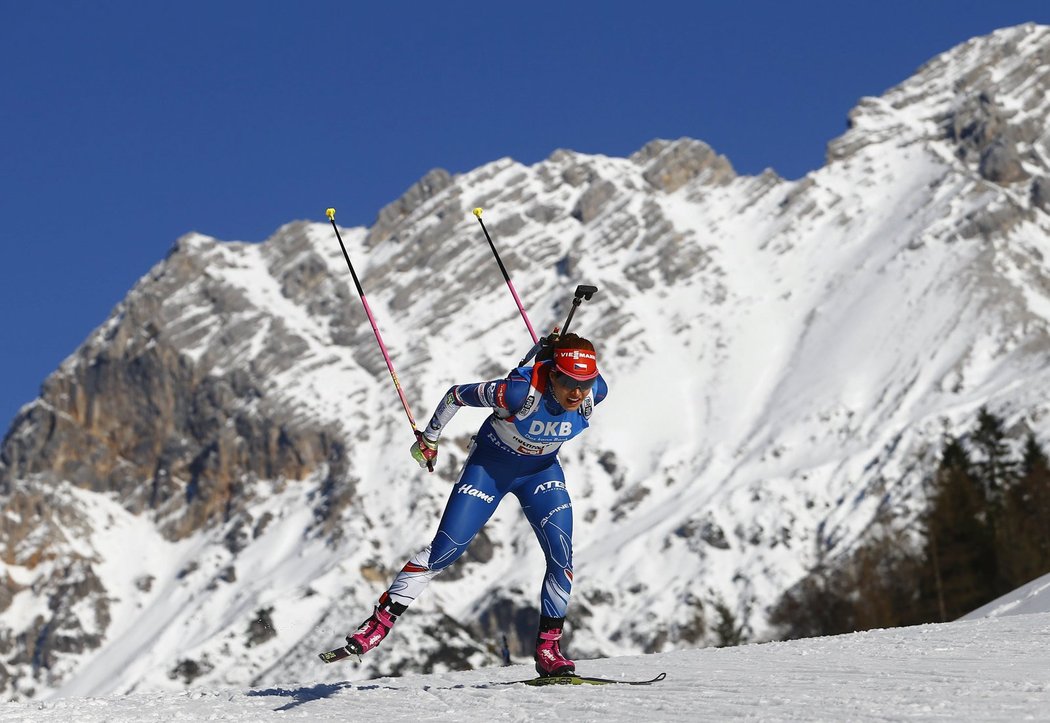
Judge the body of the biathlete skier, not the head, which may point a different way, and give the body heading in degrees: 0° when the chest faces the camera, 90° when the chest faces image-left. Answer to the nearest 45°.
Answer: approximately 315°

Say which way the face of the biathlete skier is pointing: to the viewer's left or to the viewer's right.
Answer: to the viewer's right
